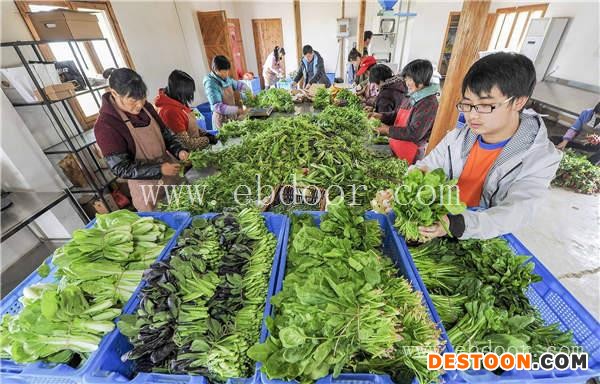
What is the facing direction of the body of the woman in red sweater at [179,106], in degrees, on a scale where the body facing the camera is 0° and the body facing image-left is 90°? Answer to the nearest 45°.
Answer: approximately 270°

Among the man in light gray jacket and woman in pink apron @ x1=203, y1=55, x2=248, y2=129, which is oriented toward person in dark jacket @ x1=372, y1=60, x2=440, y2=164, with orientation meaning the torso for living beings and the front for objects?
the woman in pink apron

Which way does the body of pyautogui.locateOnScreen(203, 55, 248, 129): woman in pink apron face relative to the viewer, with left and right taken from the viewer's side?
facing the viewer and to the right of the viewer

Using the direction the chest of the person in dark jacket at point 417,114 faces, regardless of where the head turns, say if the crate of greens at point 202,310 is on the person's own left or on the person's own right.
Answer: on the person's own left

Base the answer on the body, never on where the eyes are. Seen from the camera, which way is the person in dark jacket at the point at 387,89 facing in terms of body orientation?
to the viewer's left

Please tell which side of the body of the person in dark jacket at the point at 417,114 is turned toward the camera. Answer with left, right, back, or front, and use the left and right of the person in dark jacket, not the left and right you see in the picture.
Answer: left

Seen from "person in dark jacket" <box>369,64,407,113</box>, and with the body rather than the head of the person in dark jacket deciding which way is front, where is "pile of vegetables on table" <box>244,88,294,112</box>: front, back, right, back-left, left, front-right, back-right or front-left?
front

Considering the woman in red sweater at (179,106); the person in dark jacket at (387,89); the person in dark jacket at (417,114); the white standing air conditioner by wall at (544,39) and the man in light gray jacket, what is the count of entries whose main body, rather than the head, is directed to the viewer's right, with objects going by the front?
1

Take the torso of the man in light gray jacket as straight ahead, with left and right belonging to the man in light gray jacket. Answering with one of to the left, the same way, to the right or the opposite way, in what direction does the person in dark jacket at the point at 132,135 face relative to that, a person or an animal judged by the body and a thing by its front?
the opposite way

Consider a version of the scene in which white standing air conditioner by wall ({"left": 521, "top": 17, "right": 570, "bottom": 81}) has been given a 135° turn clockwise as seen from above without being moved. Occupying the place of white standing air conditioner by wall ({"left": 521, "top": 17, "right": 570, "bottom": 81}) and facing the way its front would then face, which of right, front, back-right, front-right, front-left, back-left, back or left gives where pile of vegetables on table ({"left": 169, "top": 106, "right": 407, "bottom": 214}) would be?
back

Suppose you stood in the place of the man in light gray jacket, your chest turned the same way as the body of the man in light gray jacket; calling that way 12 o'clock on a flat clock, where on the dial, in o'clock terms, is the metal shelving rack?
The metal shelving rack is roughly at 1 o'clock from the man in light gray jacket.

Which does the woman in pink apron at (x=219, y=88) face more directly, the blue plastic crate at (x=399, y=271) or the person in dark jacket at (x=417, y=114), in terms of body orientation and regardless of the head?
the person in dark jacket

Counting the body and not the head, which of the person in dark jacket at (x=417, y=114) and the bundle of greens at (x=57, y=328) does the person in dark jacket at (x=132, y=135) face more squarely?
the person in dark jacket

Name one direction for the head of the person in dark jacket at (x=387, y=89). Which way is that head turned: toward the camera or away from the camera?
away from the camera

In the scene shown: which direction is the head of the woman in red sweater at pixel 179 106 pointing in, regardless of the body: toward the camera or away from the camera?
away from the camera

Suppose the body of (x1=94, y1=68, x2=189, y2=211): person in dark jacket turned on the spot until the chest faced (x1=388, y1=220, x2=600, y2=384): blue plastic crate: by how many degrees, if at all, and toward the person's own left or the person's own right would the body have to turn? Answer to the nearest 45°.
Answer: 0° — they already face it

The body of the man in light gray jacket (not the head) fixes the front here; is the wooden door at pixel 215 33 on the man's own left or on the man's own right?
on the man's own right

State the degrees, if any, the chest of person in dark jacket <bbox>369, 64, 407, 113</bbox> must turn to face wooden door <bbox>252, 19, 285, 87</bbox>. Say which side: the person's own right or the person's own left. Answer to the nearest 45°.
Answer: approximately 45° to the person's own right
